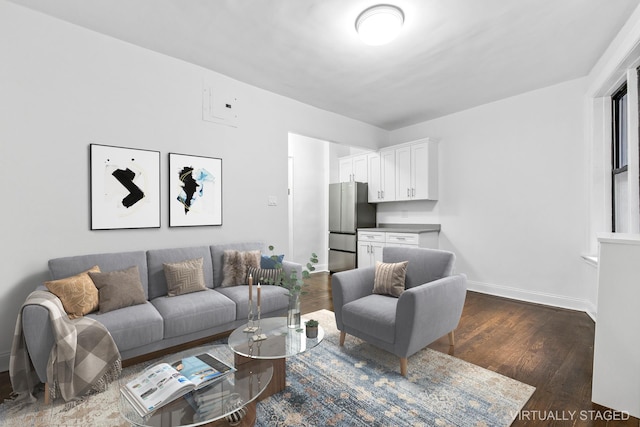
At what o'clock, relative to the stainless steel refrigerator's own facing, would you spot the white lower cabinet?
The white lower cabinet is roughly at 9 o'clock from the stainless steel refrigerator.

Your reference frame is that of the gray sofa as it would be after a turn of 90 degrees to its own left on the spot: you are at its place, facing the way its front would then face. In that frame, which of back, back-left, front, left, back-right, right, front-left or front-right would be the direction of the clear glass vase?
right

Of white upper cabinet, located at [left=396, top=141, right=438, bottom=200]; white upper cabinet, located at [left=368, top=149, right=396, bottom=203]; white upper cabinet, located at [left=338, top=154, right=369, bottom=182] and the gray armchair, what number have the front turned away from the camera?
0

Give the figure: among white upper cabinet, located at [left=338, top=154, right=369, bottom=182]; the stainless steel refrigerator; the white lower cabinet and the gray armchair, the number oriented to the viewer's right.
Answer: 0

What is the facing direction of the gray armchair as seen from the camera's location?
facing the viewer and to the left of the viewer

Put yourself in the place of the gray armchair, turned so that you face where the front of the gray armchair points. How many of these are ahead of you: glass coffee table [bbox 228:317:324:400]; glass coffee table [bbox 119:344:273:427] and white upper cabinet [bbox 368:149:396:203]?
2

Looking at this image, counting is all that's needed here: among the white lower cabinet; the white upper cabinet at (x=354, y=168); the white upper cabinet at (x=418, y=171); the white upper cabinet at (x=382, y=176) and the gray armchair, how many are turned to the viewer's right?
0

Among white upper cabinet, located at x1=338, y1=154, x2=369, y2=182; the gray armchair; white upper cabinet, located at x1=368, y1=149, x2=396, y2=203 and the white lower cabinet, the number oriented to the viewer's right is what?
0

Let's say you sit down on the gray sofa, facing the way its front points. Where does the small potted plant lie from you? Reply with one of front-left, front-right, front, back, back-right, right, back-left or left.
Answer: front

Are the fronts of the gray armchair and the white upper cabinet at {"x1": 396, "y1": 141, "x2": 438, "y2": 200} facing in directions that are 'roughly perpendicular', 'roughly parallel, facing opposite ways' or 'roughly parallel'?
roughly parallel

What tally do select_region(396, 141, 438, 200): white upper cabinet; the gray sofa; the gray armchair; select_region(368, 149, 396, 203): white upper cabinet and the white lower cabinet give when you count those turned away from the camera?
0

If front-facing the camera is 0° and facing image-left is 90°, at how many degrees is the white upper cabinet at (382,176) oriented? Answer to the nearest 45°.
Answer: approximately 45°

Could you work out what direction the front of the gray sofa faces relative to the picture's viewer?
facing the viewer and to the right of the viewer

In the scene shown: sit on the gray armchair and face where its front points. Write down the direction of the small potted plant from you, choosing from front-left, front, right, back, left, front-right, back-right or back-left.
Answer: front

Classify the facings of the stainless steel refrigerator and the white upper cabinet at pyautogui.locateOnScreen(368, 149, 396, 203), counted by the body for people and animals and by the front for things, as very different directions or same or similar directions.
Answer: same or similar directions

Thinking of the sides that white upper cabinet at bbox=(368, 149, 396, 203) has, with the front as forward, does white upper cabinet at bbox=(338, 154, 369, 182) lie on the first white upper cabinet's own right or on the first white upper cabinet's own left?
on the first white upper cabinet's own right

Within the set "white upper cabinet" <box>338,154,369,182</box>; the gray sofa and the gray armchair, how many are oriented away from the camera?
0

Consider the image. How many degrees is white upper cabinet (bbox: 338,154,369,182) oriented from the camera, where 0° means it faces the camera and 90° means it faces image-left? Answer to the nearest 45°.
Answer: approximately 45°
